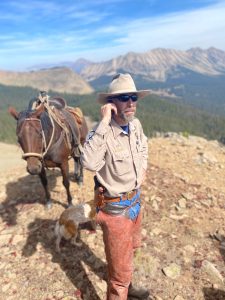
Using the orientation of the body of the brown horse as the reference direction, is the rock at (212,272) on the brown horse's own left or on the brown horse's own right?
on the brown horse's own left

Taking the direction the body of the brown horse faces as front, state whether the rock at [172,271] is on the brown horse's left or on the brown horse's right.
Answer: on the brown horse's left

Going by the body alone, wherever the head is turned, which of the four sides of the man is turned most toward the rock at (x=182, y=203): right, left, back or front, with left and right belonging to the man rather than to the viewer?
left

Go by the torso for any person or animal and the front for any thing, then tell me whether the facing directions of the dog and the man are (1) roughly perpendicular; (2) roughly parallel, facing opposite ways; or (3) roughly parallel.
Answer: roughly perpendicular

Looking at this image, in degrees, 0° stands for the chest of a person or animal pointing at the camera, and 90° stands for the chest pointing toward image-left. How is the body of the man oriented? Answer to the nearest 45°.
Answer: approximately 315°

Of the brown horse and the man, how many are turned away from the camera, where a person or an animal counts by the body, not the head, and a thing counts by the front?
0

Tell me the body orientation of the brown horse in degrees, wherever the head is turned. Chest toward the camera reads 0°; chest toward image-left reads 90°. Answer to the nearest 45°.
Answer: approximately 45°
